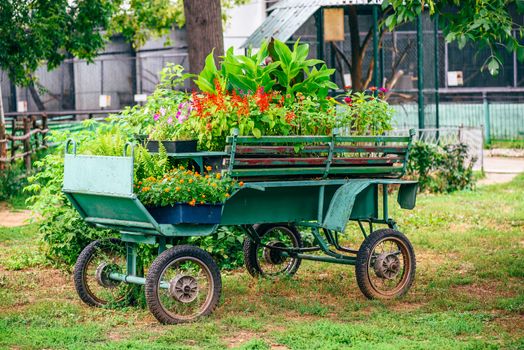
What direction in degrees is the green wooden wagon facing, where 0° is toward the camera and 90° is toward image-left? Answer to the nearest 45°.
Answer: approximately 45°

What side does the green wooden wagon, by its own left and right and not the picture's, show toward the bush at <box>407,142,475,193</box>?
back

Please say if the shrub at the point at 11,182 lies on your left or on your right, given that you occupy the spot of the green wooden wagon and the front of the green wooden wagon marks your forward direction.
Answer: on your right
